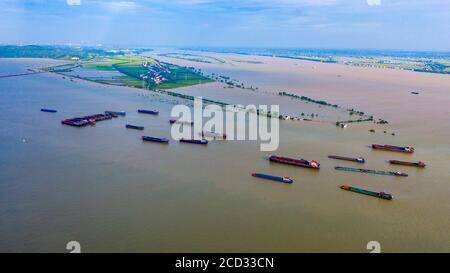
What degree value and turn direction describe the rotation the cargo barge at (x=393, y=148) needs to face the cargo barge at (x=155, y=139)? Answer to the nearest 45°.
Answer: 0° — it already faces it

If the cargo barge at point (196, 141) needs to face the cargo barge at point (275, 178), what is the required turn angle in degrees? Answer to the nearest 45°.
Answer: approximately 135° to its left

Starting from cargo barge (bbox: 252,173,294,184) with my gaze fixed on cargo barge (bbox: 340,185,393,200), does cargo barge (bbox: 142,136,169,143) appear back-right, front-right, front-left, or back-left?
back-left

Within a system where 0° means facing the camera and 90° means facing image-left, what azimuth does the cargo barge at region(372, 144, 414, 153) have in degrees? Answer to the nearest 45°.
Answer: approximately 90°

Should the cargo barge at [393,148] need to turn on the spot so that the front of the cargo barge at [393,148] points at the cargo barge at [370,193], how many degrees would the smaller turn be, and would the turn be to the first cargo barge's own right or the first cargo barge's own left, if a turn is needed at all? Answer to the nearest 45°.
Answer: approximately 90° to the first cargo barge's own left

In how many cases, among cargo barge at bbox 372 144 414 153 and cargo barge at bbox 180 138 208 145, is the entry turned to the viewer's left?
2

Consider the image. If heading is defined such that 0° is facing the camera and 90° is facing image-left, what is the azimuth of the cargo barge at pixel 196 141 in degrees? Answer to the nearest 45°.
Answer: approximately 90°
